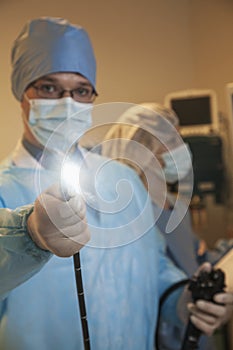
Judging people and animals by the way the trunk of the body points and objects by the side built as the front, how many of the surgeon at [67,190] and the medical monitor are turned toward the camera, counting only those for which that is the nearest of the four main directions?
2

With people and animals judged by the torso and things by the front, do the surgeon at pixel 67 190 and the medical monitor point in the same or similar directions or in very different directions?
same or similar directions

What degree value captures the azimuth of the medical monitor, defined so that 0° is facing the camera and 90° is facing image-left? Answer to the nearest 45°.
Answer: approximately 0°

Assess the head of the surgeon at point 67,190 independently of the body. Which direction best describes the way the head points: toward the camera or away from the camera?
toward the camera

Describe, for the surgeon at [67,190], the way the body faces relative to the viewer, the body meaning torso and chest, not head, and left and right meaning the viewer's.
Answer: facing the viewer
